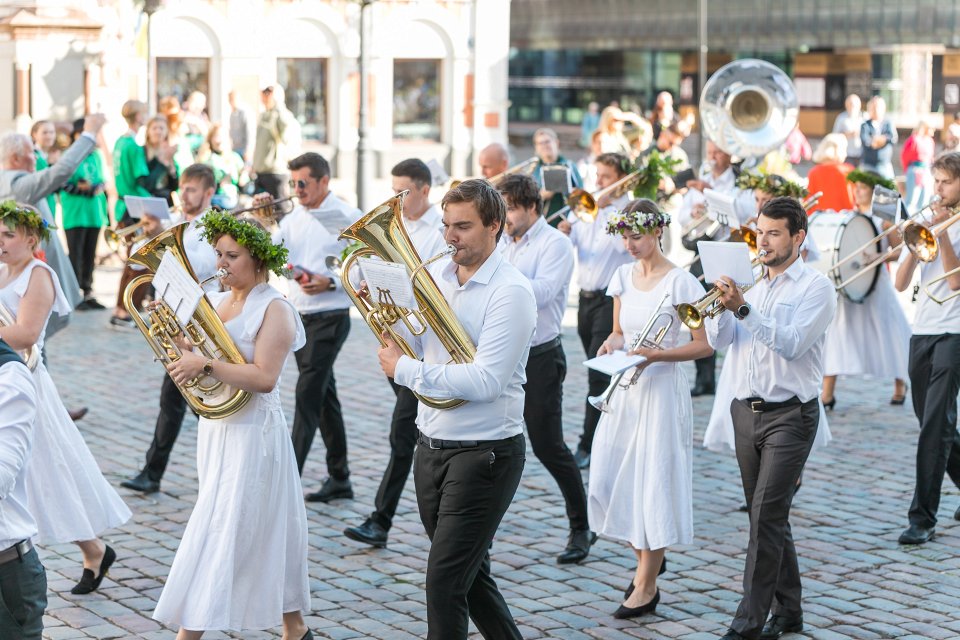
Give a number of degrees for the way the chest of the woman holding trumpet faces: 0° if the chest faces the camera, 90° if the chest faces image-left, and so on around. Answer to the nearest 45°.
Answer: approximately 45°

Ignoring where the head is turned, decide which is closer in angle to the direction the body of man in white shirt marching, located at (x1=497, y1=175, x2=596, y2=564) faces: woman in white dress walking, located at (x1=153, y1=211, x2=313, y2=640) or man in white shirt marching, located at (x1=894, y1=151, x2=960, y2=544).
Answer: the woman in white dress walking

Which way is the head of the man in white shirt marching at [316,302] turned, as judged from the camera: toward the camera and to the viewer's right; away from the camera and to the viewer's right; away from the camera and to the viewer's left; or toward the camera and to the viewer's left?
toward the camera and to the viewer's left

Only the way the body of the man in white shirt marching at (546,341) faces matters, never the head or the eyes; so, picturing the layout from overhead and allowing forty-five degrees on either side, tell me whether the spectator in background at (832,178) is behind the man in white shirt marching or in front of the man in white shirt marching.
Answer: behind

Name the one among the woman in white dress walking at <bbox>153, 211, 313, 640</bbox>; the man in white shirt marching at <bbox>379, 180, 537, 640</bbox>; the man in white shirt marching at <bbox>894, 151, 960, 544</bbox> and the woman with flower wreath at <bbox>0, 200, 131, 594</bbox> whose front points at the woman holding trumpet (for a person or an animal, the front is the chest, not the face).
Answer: the man in white shirt marching at <bbox>894, 151, 960, 544</bbox>

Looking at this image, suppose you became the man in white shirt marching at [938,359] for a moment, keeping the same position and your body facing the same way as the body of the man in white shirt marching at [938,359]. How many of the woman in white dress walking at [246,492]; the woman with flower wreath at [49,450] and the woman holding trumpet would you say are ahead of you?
3

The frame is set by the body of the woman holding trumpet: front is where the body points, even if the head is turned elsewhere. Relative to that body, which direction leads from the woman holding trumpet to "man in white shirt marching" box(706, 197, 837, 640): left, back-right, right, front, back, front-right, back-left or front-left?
left

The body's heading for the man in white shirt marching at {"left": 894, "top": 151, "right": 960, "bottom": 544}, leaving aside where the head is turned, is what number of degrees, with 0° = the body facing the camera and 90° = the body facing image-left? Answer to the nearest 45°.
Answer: approximately 45°

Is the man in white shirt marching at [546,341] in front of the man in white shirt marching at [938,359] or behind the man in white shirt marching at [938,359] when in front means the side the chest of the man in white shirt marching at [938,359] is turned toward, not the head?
in front

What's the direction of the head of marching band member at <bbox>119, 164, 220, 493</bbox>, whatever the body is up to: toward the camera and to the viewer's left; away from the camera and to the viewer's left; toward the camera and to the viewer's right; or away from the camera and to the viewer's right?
toward the camera and to the viewer's left
